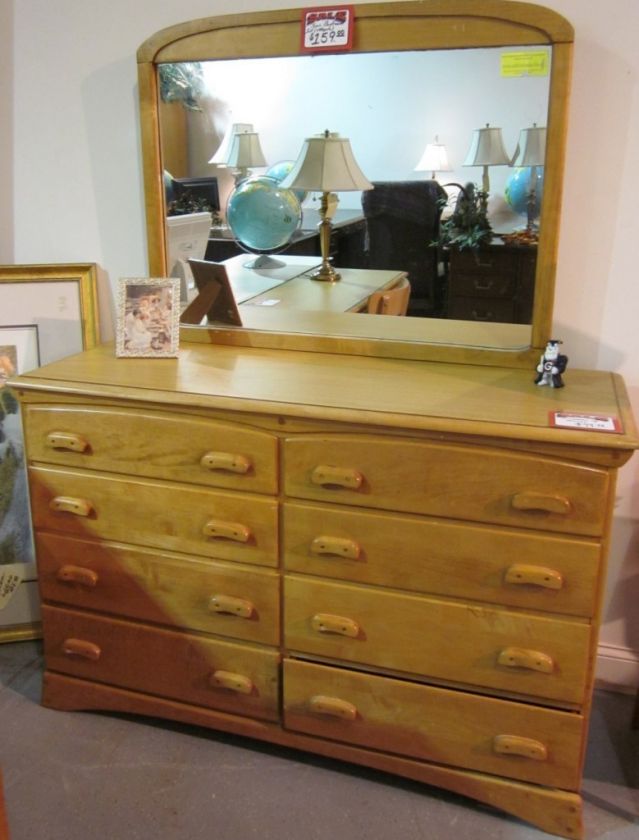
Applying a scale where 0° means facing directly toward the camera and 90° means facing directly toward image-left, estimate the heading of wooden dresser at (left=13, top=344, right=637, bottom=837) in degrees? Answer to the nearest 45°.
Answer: approximately 0°

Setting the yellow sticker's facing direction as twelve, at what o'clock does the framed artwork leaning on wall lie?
The framed artwork leaning on wall is roughly at 3 o'clock from the yellow sticker.

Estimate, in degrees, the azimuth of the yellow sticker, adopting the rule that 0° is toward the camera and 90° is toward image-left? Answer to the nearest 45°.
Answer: approximately 0°

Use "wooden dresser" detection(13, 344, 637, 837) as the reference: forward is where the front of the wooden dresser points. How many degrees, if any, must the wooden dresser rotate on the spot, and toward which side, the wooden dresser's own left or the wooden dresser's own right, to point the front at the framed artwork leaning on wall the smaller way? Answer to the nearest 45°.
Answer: approximately 135° to the wooden dresser's own right

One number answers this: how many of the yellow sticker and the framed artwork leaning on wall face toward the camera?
2

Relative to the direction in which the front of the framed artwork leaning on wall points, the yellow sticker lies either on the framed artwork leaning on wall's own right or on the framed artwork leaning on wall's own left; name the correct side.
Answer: on the framed artwork leaning on wall's own left
